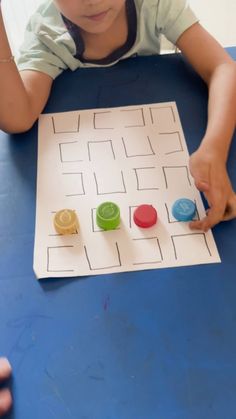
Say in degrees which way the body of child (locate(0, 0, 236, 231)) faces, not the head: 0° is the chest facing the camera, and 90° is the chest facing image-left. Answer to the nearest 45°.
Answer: approximately 0°
